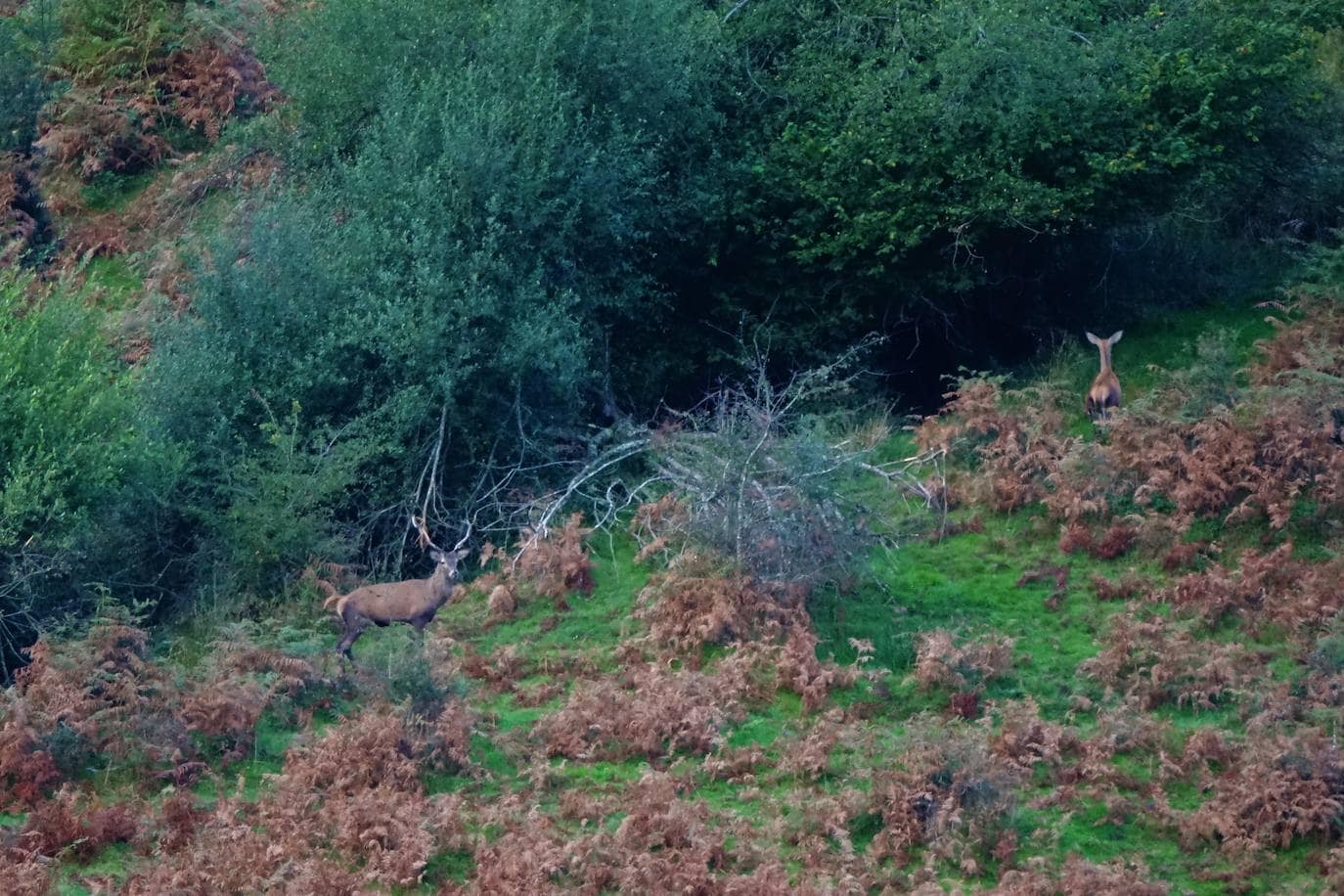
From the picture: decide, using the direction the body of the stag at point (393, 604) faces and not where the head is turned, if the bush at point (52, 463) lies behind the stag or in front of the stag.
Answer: behind

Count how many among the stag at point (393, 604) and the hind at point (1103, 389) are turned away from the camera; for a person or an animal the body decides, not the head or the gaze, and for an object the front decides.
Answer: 1

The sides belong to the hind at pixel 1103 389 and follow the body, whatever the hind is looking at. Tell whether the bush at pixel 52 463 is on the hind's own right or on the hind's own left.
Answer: on the hind's own left

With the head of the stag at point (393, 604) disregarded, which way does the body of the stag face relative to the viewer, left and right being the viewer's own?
facing to the right of the viewer

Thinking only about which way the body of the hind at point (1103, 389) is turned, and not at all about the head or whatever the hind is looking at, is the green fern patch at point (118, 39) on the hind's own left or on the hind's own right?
on the hind's own left

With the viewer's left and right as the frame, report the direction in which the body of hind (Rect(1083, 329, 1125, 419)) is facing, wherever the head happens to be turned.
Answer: facing away from the viewer

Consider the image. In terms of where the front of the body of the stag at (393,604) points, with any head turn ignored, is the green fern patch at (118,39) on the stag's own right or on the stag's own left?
on the stag's own left
